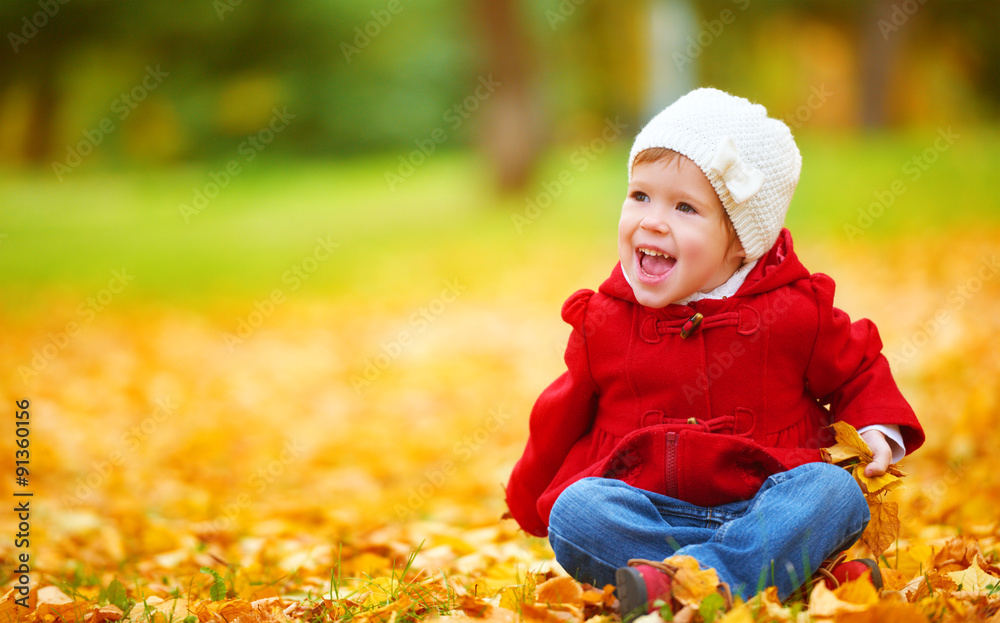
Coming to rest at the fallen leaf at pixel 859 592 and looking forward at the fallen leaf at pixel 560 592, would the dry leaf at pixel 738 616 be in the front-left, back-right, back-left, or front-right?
front-left

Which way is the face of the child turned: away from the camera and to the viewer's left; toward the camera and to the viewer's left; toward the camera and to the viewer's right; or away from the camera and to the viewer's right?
toward the camera and to the viewer's left

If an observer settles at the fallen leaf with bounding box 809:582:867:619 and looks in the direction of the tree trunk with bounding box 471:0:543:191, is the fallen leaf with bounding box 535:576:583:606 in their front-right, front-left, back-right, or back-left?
front-left

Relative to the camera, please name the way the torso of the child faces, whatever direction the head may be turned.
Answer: toward the camera

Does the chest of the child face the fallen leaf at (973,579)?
no

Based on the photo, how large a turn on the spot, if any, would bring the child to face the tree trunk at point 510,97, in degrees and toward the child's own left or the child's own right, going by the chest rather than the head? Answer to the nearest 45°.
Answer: approximately 180°
